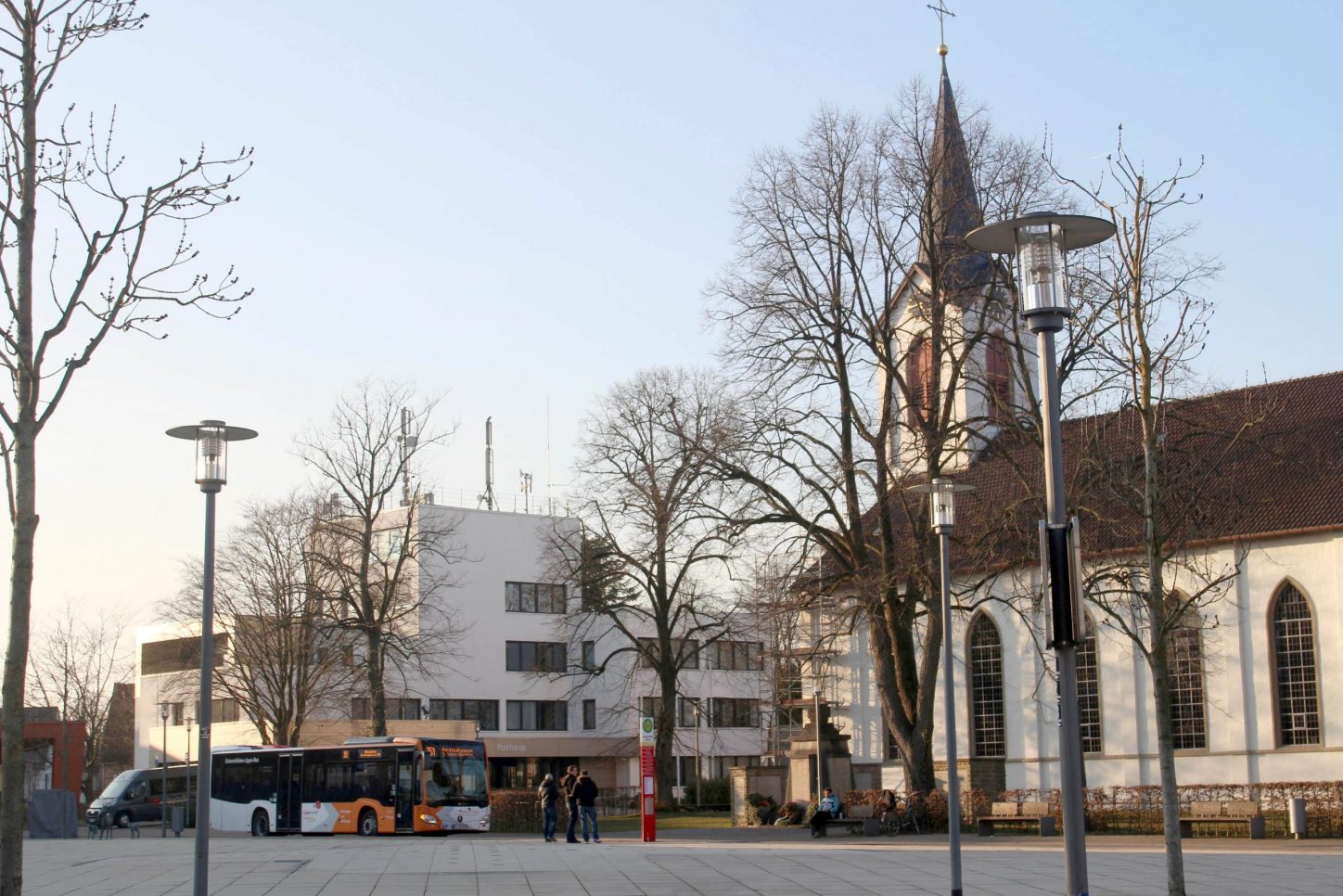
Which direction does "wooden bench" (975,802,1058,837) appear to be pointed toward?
toward the camera

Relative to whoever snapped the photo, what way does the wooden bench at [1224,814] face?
facing the viewer

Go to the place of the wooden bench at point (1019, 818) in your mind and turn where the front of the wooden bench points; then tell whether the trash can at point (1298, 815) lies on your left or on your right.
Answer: on your left

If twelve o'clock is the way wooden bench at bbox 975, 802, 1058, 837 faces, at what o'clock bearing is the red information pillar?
The red information pillar is roughly at 2 o'clock from the wooden bench.

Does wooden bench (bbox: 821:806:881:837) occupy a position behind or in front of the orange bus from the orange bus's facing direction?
in front

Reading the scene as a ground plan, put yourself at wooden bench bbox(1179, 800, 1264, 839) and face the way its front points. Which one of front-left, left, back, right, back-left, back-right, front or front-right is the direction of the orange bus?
right

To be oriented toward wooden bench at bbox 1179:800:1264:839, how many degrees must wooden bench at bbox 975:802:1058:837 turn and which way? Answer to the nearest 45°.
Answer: approximately 45° to its left

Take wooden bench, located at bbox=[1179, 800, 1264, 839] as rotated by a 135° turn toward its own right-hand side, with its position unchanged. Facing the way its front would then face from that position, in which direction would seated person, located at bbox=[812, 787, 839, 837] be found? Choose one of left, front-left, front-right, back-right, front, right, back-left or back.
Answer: front-left

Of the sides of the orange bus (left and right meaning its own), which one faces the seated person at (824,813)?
front

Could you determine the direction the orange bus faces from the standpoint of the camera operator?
facing the viewer and to the right of the viewer

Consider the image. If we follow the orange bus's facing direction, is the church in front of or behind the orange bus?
in front

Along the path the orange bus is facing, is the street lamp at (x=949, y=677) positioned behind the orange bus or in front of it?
in front

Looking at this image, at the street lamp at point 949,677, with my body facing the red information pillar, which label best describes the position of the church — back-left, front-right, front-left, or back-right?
front-right

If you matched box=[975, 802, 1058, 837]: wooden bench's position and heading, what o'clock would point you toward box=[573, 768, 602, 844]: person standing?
The person standing is roughly at 2 o'clock from the wooden bench.

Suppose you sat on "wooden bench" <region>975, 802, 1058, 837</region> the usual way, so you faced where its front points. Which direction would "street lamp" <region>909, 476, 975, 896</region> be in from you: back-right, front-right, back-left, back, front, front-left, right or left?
front

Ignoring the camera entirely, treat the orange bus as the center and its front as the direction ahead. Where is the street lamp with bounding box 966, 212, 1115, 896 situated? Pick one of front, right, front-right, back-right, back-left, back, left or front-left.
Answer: front-right

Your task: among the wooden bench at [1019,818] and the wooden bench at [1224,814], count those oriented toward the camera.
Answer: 2
